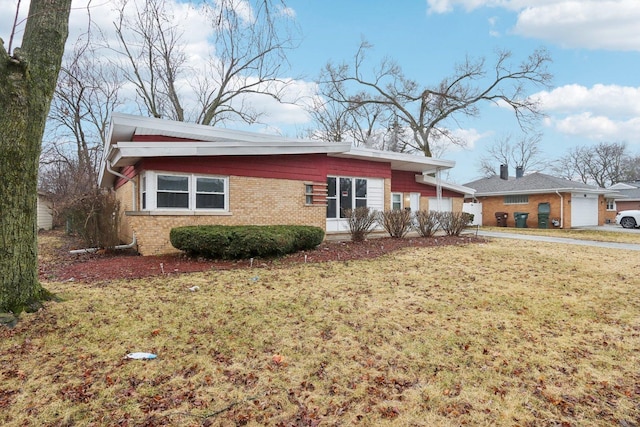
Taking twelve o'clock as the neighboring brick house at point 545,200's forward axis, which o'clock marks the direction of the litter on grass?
The litter on grass is roughly at 2 o'clock from the neighboring brick house.

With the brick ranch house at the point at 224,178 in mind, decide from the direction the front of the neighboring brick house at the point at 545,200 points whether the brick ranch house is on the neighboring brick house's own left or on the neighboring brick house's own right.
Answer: on the neighboring brick house's own right

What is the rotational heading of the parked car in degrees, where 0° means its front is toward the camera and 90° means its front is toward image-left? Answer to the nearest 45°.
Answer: approximately 90°

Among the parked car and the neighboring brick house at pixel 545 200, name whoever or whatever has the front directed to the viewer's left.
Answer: the parked car

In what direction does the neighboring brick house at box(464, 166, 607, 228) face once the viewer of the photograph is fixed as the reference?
facing the viewer and to the right of the viewer

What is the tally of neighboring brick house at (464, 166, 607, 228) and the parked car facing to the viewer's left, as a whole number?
1
